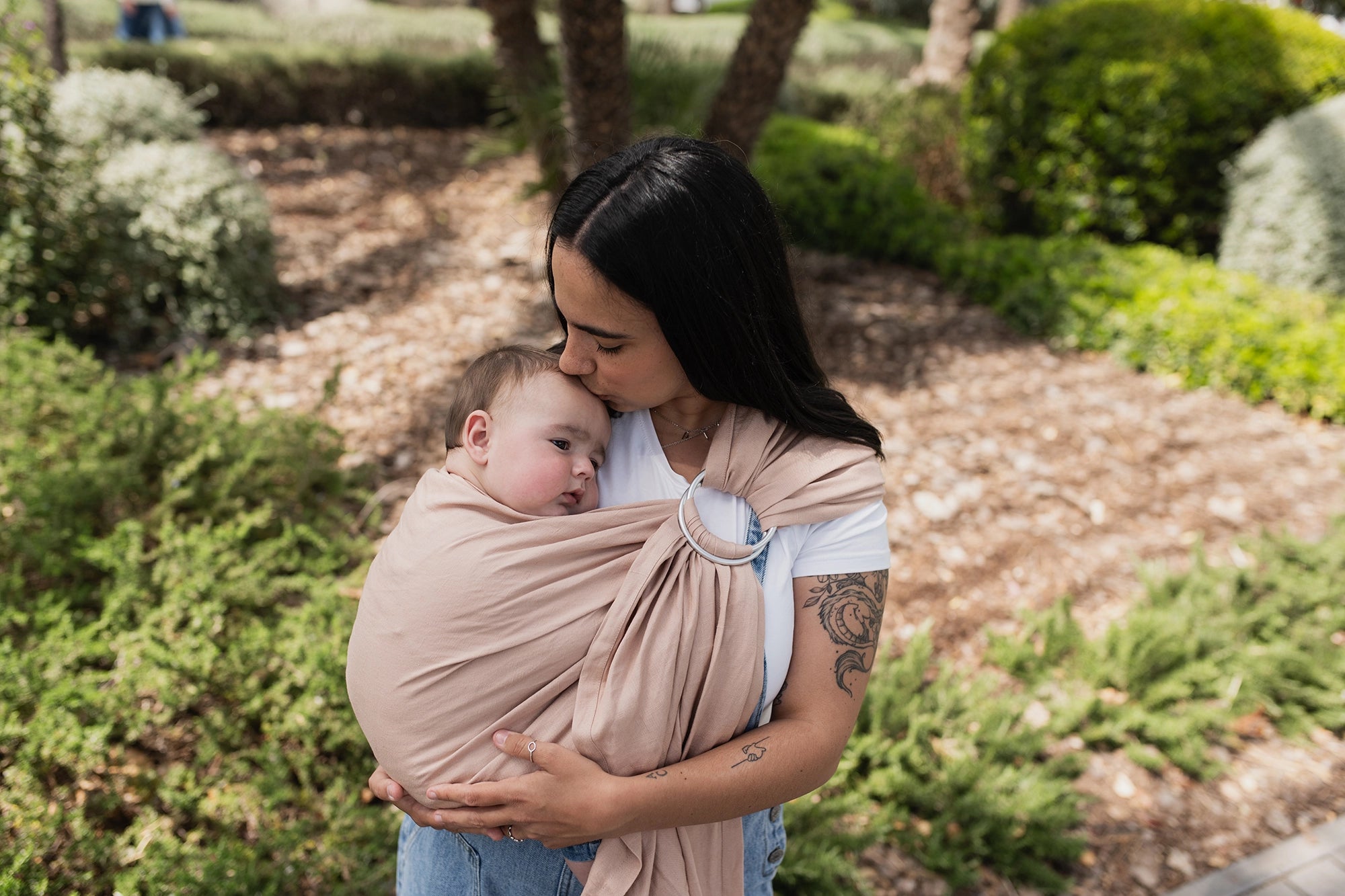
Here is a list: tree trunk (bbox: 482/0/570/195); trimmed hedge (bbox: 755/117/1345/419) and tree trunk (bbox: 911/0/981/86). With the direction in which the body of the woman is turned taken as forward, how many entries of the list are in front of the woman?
0

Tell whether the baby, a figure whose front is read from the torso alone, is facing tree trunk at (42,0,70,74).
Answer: no

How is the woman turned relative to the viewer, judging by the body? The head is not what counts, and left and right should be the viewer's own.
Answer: facing the viewer and to the left of the viewer

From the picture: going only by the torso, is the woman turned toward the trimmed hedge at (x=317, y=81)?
no

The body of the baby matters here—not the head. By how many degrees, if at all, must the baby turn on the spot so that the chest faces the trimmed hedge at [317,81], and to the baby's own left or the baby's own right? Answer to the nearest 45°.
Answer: approximately 90° to the baby's own left

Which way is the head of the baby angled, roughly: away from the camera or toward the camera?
toward the camera

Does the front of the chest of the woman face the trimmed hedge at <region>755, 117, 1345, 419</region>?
no

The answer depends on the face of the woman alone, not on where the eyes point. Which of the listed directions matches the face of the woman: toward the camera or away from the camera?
toward the camera

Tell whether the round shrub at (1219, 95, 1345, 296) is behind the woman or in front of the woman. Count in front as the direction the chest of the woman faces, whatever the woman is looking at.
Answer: behind

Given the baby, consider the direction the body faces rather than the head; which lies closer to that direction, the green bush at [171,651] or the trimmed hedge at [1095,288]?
the trimmed hedge

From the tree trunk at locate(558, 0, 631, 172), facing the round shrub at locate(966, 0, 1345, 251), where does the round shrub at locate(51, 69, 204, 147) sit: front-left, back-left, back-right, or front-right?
back-left

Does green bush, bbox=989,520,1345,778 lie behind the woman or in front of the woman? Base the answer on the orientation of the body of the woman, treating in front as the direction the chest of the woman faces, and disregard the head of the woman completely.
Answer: behind
